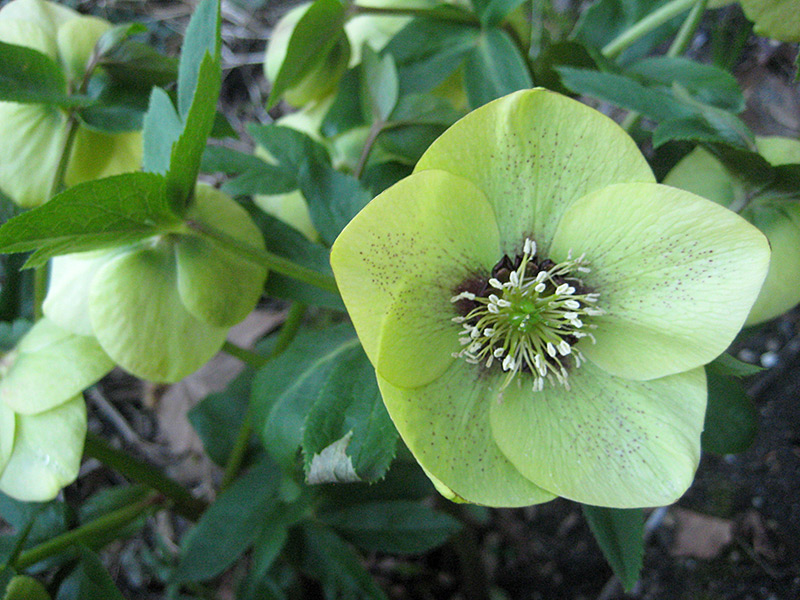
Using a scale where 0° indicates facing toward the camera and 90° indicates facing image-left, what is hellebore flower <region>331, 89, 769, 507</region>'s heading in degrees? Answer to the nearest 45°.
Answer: approximately 0°
